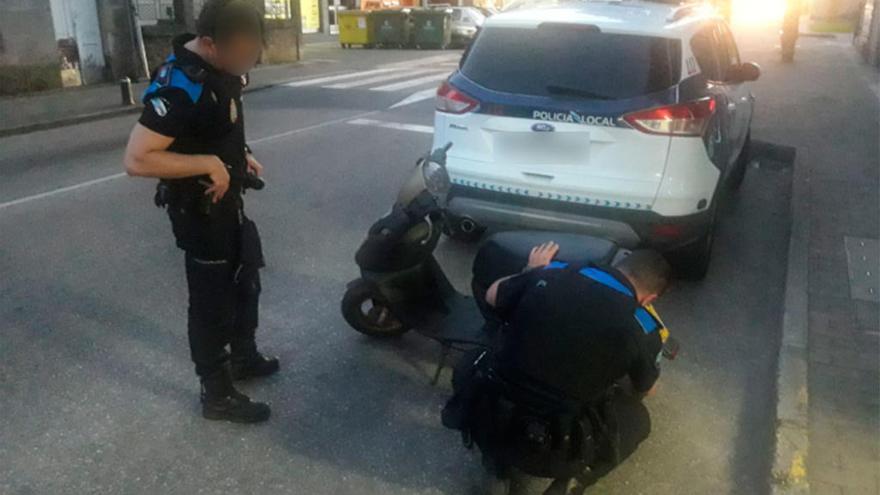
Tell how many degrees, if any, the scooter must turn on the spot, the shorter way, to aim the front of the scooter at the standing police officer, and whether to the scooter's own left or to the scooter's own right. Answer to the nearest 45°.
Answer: approximately 45° to the scooter's own left

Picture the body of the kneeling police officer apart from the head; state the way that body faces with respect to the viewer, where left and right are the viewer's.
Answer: facing away from the viewer and to the right of the viewer

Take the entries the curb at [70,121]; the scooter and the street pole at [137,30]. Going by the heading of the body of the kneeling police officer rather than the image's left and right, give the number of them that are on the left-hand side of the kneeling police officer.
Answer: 3

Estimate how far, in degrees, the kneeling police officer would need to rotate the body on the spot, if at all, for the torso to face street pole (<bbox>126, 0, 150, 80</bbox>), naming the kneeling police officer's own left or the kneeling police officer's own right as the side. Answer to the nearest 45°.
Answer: approximately 90° to the kneeling police officer's own left

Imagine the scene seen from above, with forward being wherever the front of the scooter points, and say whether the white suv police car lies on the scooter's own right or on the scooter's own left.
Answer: on the scooter's own right

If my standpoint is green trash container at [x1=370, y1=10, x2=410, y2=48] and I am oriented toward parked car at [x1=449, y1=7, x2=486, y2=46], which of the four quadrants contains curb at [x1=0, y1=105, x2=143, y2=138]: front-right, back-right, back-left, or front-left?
back-right
